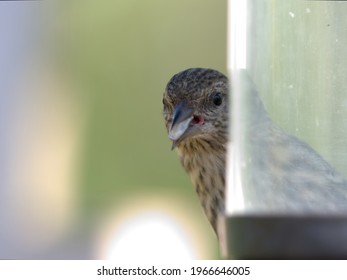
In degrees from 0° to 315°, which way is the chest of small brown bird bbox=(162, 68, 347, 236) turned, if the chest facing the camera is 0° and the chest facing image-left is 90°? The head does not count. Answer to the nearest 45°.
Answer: approximately 45°
